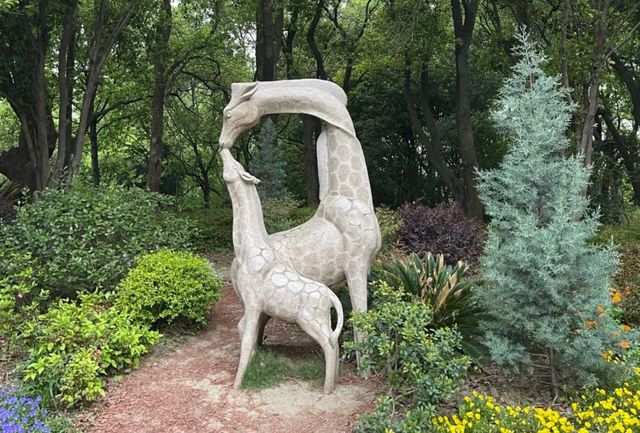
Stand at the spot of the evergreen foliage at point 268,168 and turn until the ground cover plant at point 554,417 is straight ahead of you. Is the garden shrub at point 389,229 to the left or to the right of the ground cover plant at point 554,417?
left

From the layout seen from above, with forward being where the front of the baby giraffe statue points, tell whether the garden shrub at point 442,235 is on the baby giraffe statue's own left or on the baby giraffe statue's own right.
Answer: on the baby giraffe statue's own right

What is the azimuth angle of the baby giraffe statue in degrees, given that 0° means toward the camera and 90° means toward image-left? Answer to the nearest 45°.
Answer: approximately 90°

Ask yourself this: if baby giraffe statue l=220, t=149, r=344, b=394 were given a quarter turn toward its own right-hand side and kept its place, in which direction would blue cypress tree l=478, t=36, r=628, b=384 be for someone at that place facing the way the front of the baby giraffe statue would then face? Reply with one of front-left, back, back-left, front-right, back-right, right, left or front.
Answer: right

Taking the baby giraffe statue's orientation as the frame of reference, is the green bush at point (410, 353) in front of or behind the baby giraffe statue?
behind
